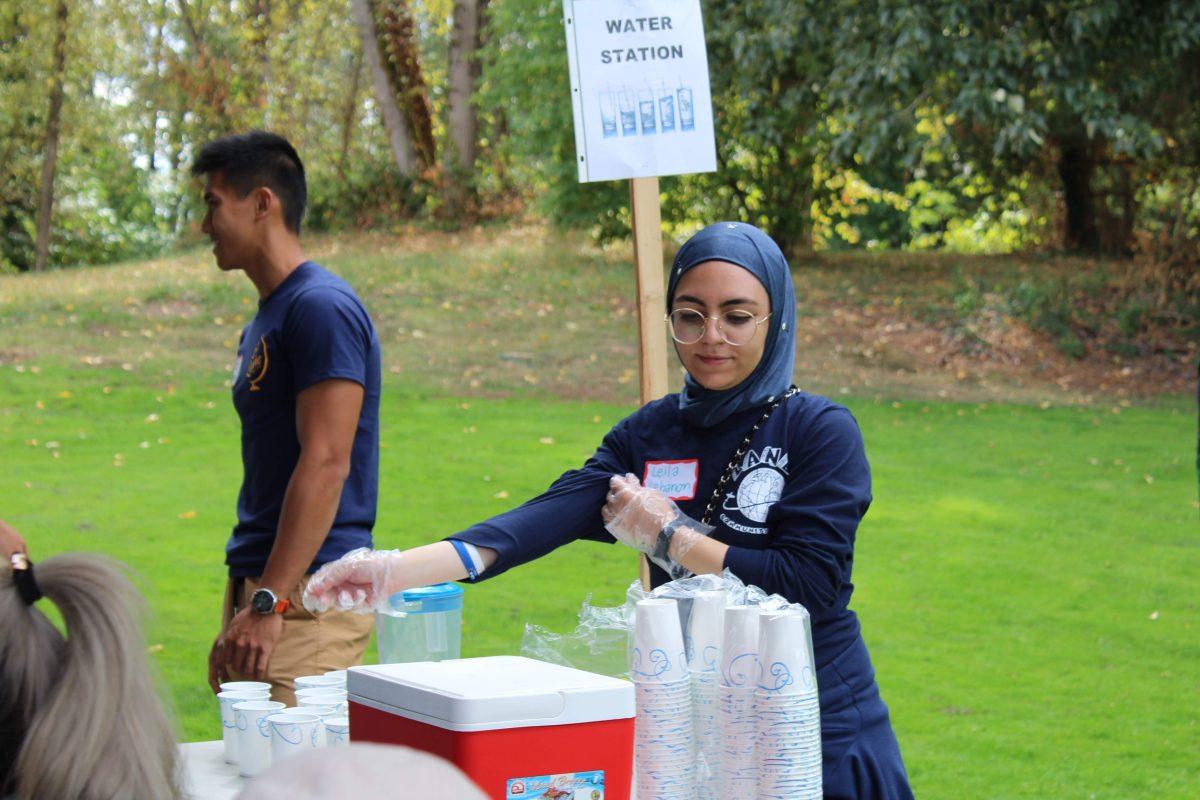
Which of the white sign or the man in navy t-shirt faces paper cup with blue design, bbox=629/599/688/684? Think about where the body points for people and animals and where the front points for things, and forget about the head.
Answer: the white sign

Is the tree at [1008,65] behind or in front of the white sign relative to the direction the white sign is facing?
behind

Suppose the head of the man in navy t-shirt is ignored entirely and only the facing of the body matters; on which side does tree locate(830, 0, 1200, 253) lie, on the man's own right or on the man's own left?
on the man's own right

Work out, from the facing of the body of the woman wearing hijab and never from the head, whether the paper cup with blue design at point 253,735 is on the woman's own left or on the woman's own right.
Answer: on the woman's own right

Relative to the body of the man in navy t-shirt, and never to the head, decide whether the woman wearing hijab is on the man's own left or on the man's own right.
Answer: on the man's own left

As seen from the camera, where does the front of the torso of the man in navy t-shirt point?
to the viewer's left

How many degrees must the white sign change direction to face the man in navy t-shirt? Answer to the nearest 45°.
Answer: approximately 45° to its right

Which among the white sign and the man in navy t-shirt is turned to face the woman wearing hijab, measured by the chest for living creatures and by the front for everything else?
the white sign

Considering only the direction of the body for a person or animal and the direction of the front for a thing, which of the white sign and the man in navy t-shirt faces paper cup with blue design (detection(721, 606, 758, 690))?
the white sign

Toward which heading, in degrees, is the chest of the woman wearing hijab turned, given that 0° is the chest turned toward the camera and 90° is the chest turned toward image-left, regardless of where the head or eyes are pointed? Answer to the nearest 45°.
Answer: approximately 45°

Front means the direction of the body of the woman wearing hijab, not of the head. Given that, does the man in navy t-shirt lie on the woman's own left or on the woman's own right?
on the woman's own right
